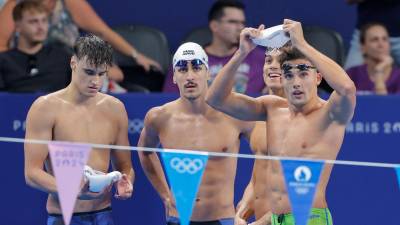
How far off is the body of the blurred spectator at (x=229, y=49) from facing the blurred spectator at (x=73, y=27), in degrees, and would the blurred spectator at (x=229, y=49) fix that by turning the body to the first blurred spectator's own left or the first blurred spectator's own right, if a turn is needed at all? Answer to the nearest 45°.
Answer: approximately 135° to the first blurred spectator's own right

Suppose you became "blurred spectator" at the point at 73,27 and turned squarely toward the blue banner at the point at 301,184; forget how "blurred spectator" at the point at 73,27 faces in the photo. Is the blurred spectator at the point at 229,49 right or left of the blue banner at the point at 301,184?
left

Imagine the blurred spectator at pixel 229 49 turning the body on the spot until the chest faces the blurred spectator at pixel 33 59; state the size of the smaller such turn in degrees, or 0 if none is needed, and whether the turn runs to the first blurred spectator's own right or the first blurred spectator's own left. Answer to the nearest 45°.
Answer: approximately 135° to the first blurred spectator's own right

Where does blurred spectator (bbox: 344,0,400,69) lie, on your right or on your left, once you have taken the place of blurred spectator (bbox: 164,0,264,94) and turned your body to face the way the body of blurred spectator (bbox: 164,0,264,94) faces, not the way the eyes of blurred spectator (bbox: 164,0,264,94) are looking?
on your left

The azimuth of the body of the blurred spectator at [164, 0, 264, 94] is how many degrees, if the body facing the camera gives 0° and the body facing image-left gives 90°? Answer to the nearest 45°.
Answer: approximately 315°

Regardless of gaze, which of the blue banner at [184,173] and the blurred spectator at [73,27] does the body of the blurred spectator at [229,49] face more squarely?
the blue banner

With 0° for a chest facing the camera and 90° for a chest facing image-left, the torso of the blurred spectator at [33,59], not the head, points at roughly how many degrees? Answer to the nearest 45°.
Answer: approximately 315°
